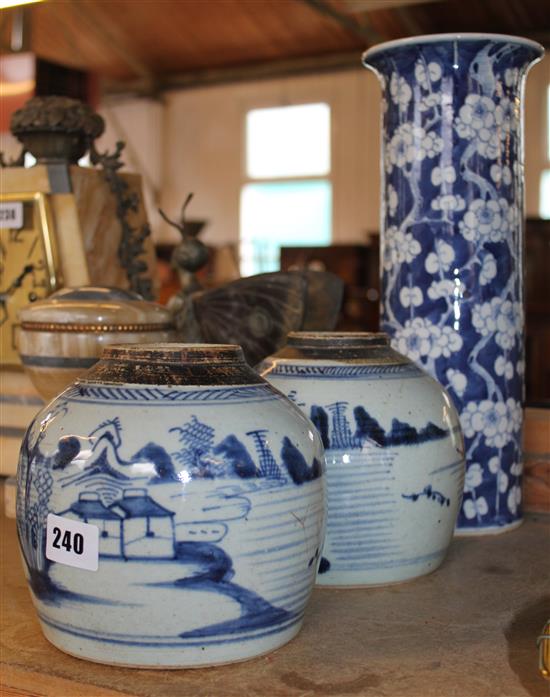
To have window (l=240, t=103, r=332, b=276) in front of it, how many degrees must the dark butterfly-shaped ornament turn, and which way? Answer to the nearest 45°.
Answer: approximately 90° to its right

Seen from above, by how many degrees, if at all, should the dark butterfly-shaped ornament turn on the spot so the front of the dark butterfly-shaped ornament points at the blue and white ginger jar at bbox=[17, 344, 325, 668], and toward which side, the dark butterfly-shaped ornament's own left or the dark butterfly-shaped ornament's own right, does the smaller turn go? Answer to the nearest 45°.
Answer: approximately 90° to the dark butterfly-shaped ornament's own left

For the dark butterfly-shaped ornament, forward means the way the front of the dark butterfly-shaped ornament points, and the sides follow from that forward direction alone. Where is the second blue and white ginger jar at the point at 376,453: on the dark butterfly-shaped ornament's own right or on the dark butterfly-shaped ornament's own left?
on the dark butterfly-shaped ornament's own left

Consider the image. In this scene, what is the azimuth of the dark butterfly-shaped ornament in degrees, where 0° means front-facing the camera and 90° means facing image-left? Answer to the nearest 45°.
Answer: approximately 90°

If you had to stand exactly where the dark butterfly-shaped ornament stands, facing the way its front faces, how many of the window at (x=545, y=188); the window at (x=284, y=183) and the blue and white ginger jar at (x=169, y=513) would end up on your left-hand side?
1
